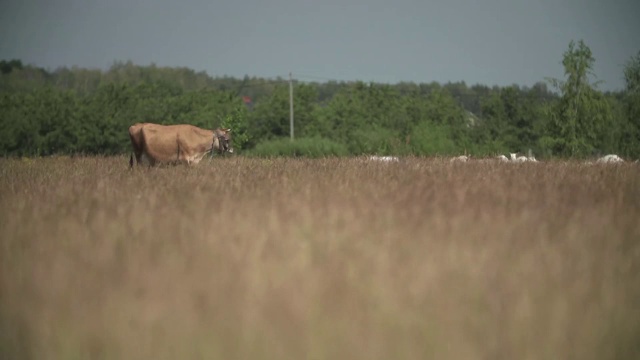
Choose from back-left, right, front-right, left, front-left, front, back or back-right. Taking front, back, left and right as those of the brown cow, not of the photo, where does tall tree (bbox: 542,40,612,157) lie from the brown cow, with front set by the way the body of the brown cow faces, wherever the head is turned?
front-left

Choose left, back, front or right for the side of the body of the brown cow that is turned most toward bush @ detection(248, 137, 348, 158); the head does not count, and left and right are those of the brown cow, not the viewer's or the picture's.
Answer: left

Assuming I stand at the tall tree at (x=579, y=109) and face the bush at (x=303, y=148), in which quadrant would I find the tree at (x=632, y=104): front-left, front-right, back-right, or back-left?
back-right

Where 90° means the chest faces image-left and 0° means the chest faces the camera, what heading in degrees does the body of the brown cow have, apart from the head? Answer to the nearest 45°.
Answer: approximately 270°

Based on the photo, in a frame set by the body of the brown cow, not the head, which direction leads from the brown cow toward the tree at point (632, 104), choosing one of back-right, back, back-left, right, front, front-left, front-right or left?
front-left

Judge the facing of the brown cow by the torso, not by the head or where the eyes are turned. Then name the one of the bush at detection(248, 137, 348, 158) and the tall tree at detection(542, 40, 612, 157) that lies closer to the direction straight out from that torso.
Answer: the tall tree
